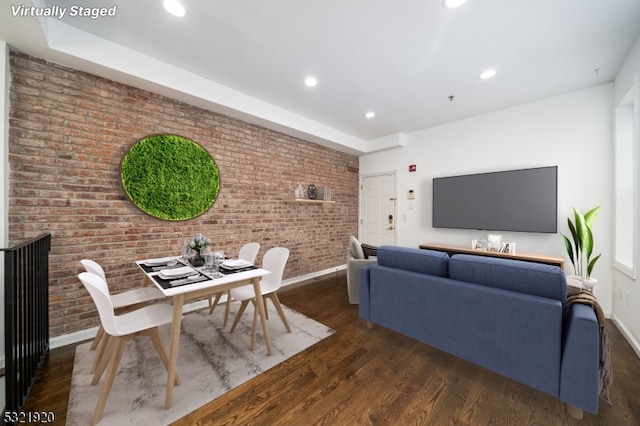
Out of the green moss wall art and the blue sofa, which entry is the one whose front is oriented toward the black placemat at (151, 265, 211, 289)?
the green moss wall art

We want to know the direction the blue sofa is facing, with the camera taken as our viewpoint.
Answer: facing away from the viewer and to the right of the viewer

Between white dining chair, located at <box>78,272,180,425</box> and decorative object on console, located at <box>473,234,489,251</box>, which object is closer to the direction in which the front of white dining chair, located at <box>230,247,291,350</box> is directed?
the white dining chair

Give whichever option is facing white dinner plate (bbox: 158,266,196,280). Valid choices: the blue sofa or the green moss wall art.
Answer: the green moss wall art

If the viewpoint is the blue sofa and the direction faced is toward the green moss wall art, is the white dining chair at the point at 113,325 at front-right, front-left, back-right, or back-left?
front-left

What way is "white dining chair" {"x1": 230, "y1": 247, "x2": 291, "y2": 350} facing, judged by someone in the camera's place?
facing the viewer and to the left of the viewer
